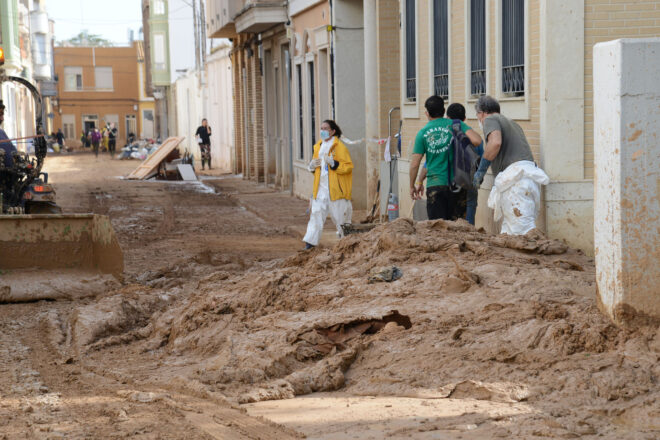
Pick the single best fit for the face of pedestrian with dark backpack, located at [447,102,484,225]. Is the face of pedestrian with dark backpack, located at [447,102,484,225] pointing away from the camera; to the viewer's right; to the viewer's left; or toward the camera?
away from the camera

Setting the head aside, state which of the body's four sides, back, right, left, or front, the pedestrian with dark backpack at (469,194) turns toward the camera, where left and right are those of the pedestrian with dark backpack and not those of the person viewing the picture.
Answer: back

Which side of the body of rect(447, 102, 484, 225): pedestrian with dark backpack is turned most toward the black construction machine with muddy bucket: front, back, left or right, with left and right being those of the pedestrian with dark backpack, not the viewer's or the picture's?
left

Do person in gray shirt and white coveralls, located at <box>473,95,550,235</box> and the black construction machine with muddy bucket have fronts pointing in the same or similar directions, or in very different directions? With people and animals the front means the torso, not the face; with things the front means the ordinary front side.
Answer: very different directions

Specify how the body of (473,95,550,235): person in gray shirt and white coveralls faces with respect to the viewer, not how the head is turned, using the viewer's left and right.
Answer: facing away from the viewer and to the left of the viewer

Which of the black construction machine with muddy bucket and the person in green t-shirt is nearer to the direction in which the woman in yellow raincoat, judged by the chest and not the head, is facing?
the black construction machine with muddy bucket

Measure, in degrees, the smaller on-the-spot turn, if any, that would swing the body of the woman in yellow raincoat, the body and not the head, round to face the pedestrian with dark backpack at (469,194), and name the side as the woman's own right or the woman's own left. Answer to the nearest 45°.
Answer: approximately 90° to the woman's own left

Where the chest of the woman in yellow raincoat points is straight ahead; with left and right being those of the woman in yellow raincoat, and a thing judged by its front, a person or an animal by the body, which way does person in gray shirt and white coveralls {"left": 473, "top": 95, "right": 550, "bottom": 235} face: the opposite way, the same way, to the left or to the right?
to the right

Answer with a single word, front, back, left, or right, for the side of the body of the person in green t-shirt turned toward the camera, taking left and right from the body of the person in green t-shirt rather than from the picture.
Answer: back
